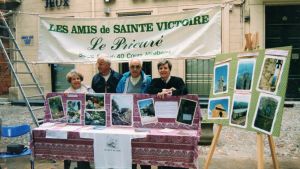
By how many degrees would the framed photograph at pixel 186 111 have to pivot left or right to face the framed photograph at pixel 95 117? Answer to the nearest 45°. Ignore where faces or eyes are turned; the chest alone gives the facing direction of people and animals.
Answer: approximately 90° to its right

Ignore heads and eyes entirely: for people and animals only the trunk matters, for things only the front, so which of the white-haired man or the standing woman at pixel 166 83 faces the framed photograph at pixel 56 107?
the white-haired man

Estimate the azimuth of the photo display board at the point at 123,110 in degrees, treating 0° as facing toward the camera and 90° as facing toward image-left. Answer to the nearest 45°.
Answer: approximately 0°
